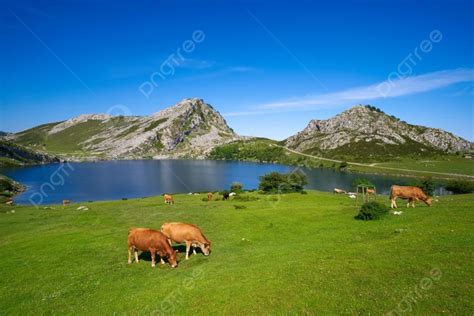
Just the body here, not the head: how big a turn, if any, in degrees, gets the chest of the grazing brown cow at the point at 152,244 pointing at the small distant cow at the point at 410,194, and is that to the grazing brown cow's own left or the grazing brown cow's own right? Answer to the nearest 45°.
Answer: approximately 45° to the grazing brown cow's own left

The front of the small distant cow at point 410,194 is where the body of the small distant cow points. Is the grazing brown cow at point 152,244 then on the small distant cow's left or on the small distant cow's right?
on the small distant cow's right

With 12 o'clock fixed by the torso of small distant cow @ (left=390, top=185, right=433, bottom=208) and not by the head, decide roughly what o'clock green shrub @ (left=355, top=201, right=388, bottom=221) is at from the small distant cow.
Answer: The green shrub is roughly at 4 o'clock from the small distant cow.

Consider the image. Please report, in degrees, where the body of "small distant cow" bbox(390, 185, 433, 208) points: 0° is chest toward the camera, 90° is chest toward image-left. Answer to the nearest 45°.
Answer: approximately 270°

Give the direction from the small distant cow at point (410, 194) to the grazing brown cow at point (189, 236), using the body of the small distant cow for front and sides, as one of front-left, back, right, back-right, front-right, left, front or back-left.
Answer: back-right
